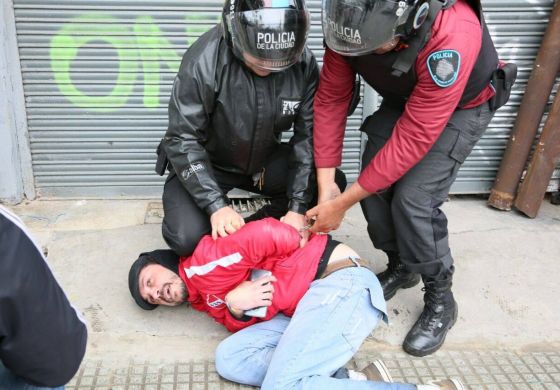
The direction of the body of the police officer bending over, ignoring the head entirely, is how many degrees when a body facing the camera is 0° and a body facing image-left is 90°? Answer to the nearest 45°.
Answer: approximately 45°

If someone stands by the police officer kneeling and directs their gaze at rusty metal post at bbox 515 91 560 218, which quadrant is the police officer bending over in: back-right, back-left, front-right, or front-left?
front-right

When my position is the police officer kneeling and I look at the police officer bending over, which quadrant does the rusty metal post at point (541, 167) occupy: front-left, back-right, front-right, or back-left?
front-left

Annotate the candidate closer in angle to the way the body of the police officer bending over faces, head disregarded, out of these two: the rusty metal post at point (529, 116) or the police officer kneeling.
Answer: the police officer kneeling

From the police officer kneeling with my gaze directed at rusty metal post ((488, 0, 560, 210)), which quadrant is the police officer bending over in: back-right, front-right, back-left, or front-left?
front-right

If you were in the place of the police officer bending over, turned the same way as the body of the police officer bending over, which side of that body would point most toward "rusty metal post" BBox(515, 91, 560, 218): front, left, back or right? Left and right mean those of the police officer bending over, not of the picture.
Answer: back

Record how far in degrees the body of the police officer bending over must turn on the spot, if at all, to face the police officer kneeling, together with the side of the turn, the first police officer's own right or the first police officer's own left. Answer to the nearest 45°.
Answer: approximately 45° to the first police officer's own right

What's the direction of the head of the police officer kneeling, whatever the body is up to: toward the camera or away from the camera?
toward the camera

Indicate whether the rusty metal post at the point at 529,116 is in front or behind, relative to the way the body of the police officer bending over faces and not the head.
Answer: behind
